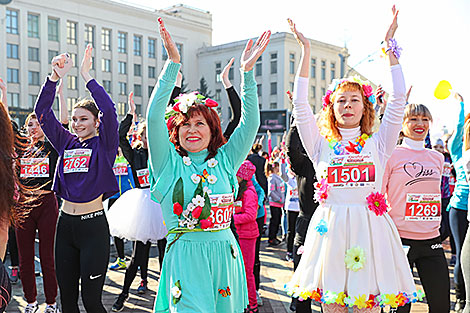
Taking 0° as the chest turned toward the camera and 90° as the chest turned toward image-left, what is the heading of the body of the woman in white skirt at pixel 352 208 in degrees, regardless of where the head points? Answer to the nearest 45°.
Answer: approximately 0°

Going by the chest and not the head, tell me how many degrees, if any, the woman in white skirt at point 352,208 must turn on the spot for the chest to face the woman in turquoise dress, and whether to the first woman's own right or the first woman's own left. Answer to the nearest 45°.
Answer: approximately 45° to the first woman's own right

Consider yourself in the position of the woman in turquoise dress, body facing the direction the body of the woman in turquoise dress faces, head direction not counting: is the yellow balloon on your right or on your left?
on your left

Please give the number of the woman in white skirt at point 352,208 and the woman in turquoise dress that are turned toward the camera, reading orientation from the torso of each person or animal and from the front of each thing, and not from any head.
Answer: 2

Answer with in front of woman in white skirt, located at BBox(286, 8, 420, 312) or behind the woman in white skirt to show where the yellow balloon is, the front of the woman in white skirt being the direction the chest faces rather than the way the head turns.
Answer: behind

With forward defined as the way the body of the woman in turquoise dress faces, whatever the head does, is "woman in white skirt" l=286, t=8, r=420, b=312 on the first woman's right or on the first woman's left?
on the first woman's left

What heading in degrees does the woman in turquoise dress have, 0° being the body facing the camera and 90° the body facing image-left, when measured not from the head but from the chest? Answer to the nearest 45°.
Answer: approximately 0°
